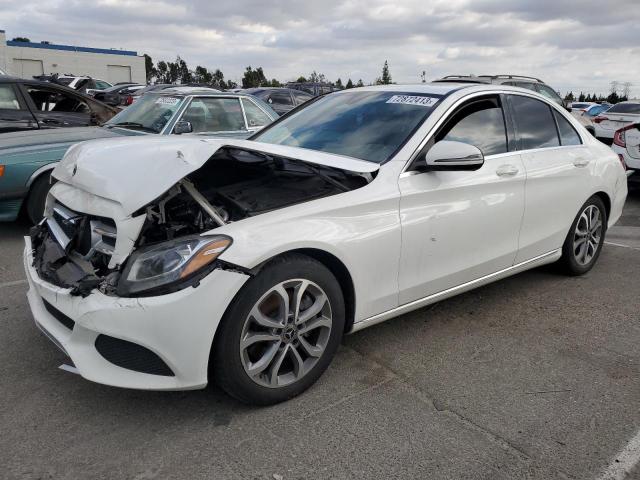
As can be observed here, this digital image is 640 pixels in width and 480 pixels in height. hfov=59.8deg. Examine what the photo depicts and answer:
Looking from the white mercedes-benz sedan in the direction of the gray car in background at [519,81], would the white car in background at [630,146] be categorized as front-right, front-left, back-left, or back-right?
front-right

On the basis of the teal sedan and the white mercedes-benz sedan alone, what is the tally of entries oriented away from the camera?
0

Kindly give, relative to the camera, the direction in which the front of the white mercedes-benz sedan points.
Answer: facing the viewer and to the left of the viewer

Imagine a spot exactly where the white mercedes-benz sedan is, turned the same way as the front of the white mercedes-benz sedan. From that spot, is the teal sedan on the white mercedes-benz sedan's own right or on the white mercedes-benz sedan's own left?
on the white mercedes-benz sedan's own right

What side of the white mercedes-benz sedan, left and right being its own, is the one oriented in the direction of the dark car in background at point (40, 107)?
right

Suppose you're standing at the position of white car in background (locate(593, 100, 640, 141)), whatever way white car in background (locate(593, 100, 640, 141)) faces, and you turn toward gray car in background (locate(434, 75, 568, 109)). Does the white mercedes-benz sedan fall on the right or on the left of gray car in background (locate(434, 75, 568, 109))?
left

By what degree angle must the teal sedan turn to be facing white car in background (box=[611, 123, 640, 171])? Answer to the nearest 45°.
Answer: approximately 135° to its left

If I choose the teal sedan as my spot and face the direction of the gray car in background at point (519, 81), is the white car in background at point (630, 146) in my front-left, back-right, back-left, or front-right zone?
front-right

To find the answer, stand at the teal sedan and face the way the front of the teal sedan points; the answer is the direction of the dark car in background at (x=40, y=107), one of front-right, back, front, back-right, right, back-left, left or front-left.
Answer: right

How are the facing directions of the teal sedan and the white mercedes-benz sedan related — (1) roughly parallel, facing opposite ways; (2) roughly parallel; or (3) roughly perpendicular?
roughly parallel

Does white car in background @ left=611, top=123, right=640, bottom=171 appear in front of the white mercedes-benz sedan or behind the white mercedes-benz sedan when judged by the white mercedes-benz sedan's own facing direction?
behind

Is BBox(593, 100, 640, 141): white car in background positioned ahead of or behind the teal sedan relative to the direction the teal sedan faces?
behind

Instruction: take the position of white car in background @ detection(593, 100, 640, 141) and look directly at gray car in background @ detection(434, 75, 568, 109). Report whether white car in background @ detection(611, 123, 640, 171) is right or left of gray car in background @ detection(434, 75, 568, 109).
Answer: left

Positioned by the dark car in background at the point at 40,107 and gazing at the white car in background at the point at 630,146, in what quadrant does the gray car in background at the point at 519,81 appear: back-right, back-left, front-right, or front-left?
front-left
